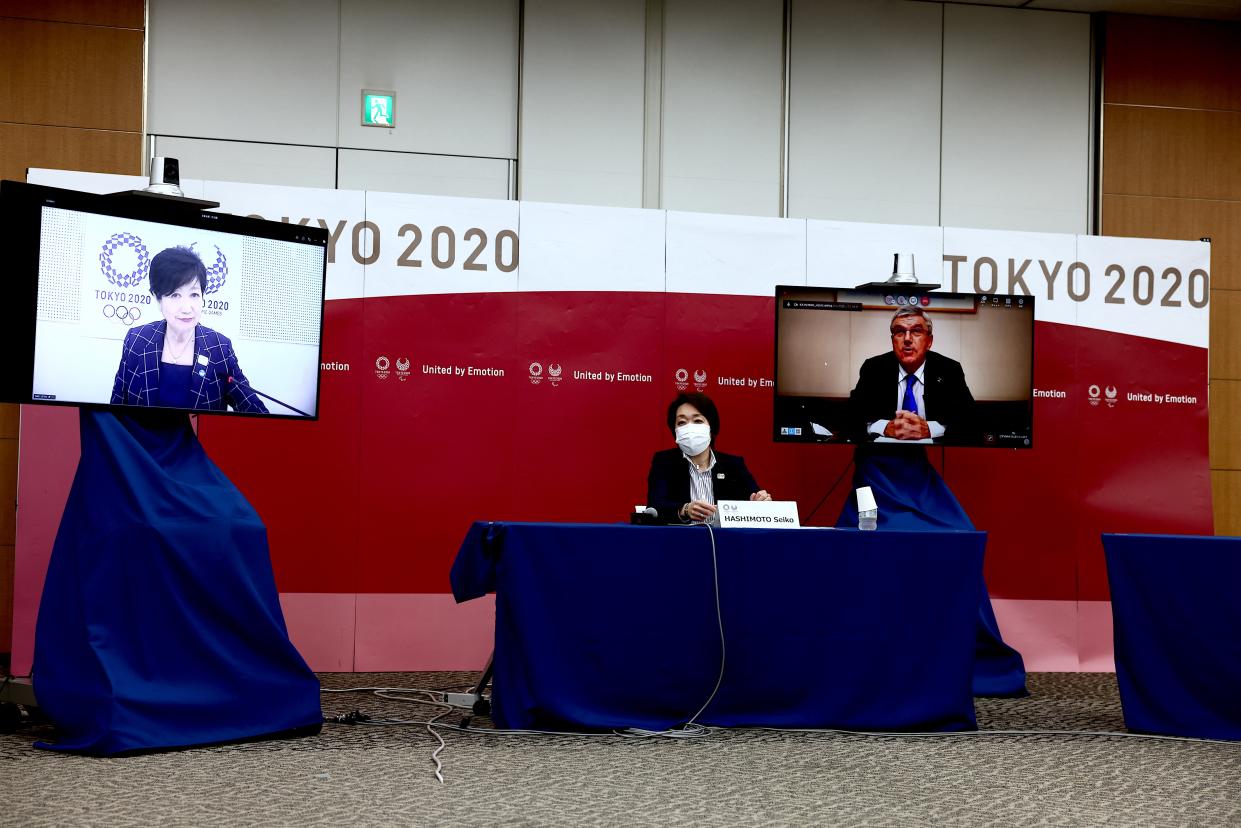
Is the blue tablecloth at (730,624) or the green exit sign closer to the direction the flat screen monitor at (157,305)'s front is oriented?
the blue tablecloth

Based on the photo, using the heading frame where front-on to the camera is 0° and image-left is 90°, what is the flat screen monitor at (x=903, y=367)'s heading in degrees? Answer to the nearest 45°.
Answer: approximately 0°

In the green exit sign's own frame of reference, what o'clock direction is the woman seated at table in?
The woman seated at table is roughly at 11 o'clock from the green exit sign.

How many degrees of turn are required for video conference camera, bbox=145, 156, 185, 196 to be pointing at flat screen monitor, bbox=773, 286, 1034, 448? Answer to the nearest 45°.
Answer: approximately 45° to its left
